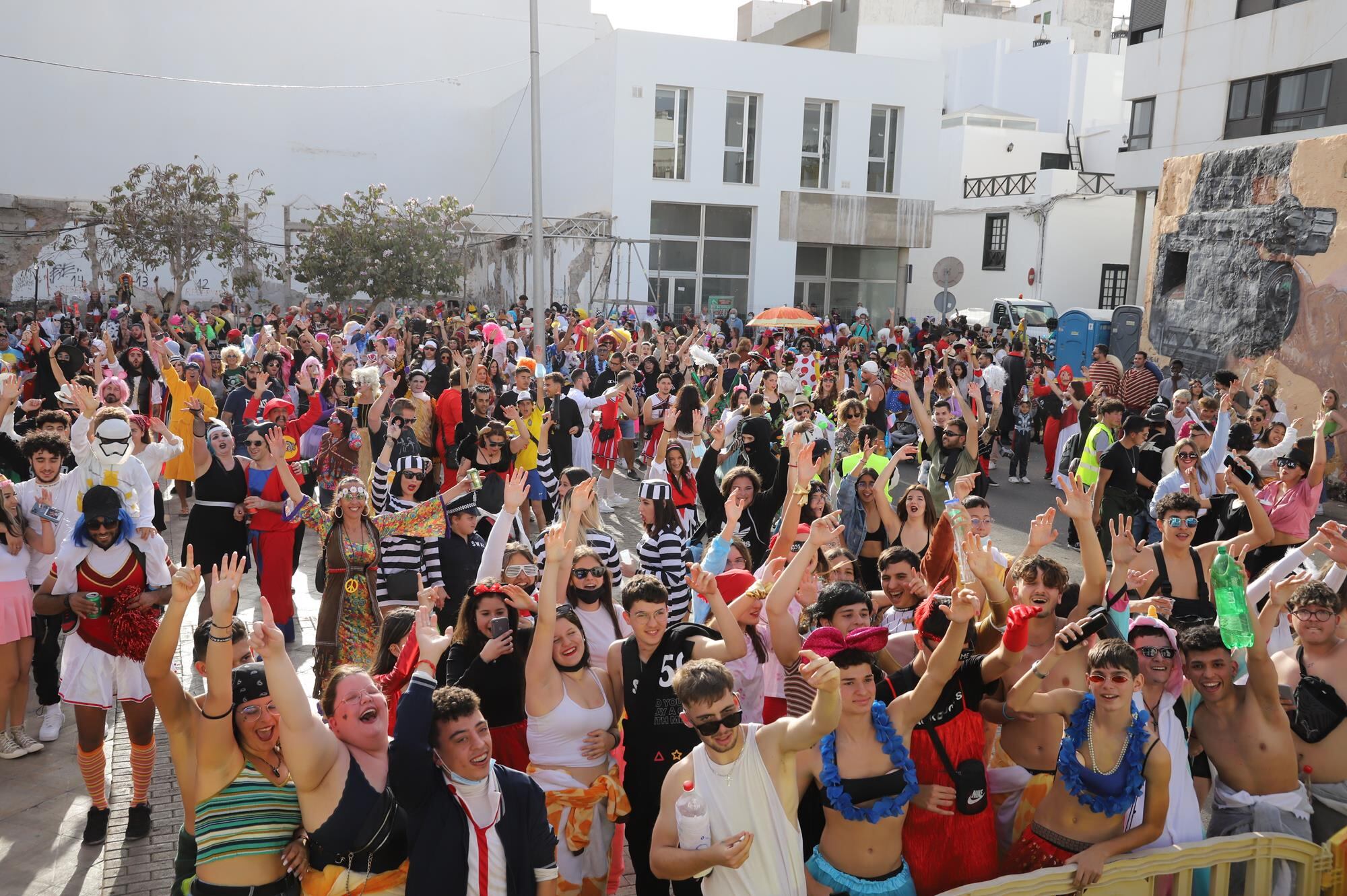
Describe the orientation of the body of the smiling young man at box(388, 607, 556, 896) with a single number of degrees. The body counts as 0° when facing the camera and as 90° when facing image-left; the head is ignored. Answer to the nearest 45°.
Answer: approximately 0°

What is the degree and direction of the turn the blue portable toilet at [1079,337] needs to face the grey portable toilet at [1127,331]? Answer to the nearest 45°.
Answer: approximately 90° to its left

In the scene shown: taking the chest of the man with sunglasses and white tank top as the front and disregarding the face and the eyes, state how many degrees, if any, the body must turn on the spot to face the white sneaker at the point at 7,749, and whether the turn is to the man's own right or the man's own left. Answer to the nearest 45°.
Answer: approximately 135° to the man's own right

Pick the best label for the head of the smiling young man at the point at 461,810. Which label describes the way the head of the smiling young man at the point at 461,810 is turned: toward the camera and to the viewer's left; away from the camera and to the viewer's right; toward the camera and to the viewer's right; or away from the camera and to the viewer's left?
toward the camera and to the viewer's right

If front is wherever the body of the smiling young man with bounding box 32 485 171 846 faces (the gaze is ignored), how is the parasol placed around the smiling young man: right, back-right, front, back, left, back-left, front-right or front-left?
back-left

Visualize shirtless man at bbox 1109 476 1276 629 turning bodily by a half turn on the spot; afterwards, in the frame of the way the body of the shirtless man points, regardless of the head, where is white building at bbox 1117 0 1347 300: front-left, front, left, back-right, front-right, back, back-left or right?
front

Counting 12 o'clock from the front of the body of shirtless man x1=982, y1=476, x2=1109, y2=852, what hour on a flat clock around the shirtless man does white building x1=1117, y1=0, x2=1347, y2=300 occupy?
The white building is roughly at 6 o'clock from the shirtless man.
